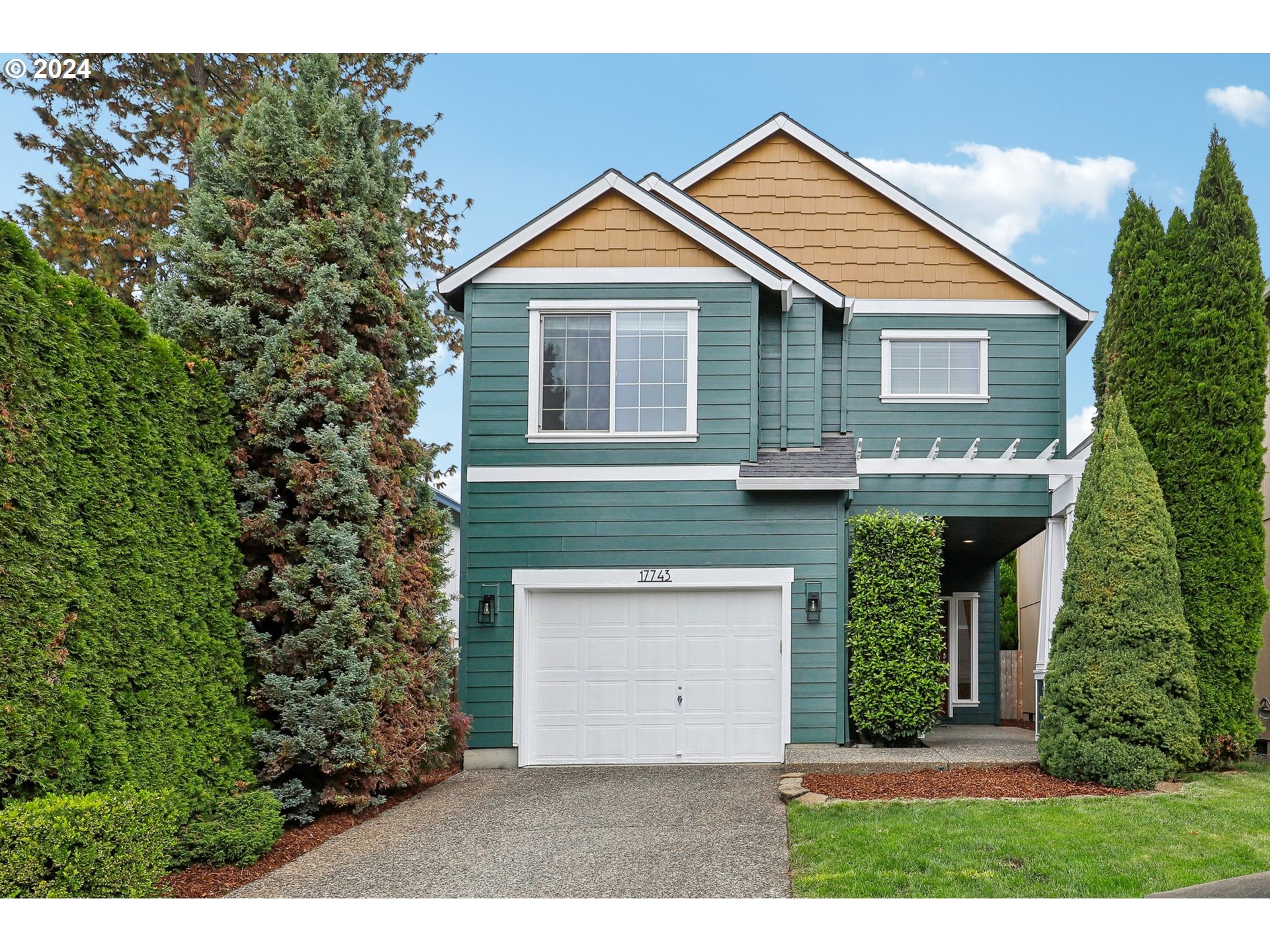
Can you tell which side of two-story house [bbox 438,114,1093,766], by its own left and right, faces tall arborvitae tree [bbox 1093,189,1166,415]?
left

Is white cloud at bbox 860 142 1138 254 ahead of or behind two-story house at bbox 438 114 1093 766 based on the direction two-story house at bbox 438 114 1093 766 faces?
behind

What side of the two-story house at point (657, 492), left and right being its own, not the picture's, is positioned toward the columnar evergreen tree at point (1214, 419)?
left

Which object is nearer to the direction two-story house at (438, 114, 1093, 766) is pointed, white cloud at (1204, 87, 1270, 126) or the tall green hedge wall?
the tall green hedge wall

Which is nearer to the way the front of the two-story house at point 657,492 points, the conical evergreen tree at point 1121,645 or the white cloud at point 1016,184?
the conical evergreen tree

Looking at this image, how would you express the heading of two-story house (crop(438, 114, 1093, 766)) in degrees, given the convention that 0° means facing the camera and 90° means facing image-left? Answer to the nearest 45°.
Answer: approximately 0°

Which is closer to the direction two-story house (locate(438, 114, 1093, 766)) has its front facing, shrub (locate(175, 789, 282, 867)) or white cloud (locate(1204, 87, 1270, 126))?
the shrub
